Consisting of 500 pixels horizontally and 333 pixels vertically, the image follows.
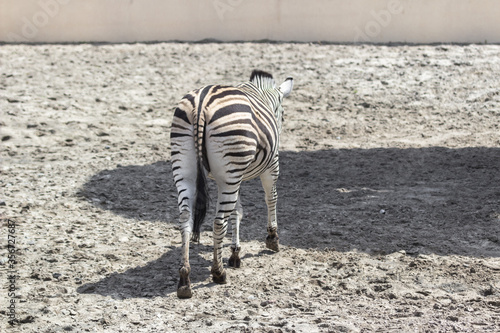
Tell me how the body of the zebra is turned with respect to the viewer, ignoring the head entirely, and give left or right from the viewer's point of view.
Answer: facing away from the viewer and to the right of the viewer
